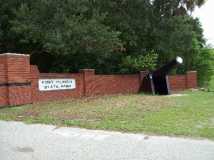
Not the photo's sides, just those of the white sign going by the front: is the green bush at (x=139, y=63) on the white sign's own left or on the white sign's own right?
on the white sign's own left

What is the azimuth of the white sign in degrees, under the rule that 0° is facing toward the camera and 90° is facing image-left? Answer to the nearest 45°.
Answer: approximately 315°

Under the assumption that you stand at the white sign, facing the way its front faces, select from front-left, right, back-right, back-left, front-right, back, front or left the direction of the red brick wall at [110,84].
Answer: left
